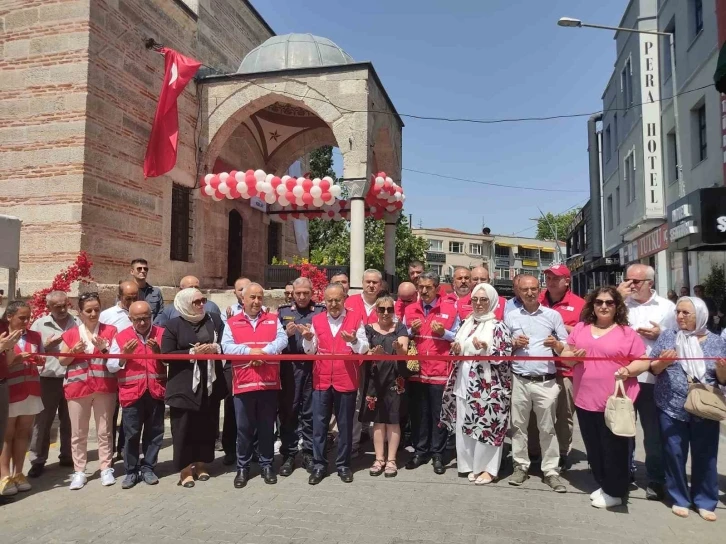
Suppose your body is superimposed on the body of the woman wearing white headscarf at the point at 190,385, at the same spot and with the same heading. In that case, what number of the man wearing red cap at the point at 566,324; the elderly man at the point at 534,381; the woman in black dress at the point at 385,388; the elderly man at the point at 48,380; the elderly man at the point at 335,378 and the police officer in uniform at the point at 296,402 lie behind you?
1

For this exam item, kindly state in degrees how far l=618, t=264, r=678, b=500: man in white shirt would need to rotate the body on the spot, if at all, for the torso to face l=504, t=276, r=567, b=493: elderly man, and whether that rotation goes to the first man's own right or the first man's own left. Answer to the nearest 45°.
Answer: approximately 45° to the first man's own right

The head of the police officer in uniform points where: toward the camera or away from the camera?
toward the camera

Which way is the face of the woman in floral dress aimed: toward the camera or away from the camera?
toward the camera

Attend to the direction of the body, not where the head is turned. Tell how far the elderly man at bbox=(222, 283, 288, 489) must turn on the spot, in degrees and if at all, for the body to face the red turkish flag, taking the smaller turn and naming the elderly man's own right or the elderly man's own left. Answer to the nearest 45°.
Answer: approximately 180°

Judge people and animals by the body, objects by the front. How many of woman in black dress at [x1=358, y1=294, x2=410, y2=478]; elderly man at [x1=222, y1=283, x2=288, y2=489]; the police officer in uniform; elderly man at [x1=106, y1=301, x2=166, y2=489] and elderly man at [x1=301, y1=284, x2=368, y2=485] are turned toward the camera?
5

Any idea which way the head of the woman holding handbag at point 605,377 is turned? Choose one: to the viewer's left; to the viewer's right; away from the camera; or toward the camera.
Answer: toward the camera

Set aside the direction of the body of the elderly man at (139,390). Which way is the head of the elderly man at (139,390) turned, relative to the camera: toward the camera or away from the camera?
toward the camera

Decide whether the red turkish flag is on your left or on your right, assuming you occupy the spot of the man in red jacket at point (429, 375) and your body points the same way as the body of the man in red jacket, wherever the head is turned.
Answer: on your right

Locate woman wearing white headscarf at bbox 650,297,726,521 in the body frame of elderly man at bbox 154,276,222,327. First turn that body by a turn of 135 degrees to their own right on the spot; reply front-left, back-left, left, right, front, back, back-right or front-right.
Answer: back

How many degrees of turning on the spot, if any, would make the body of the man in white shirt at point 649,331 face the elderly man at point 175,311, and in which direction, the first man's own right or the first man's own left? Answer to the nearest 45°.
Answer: approximately 45° to the first man's own right

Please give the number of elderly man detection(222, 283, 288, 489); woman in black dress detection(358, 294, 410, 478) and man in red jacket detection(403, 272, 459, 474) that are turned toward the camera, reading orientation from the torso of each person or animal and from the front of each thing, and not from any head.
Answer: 3

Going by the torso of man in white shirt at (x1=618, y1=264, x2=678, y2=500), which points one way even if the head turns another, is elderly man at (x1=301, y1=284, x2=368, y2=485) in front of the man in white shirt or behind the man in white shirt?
in front

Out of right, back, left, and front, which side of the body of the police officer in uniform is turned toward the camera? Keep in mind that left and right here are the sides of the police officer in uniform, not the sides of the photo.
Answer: front

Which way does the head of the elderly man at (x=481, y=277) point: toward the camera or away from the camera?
toward the camera

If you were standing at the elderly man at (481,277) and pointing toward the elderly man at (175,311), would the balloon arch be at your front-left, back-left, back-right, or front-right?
front-right

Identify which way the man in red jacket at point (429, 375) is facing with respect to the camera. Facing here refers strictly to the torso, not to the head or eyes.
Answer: toward the camera

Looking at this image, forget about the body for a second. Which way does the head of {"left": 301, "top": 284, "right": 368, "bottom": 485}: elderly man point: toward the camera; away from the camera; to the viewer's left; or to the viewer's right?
toward the camera

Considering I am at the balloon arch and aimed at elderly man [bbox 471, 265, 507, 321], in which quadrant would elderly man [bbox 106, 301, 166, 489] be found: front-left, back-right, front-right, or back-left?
front-right

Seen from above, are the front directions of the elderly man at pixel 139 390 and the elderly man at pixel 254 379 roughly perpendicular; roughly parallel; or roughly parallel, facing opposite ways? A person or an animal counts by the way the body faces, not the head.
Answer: roughly parallel

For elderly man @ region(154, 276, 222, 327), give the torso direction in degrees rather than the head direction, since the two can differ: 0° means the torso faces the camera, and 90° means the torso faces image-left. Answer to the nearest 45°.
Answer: approximately 0°

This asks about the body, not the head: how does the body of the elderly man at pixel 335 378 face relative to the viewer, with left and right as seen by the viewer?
facing the viewer

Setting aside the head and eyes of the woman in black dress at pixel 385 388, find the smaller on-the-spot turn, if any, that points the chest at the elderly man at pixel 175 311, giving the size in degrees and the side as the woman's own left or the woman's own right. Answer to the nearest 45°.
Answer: approximately 90° to the woman's own right

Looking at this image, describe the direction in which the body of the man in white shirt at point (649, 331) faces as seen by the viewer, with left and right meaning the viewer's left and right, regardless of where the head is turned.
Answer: facing the viewer and to the left of the viewer
